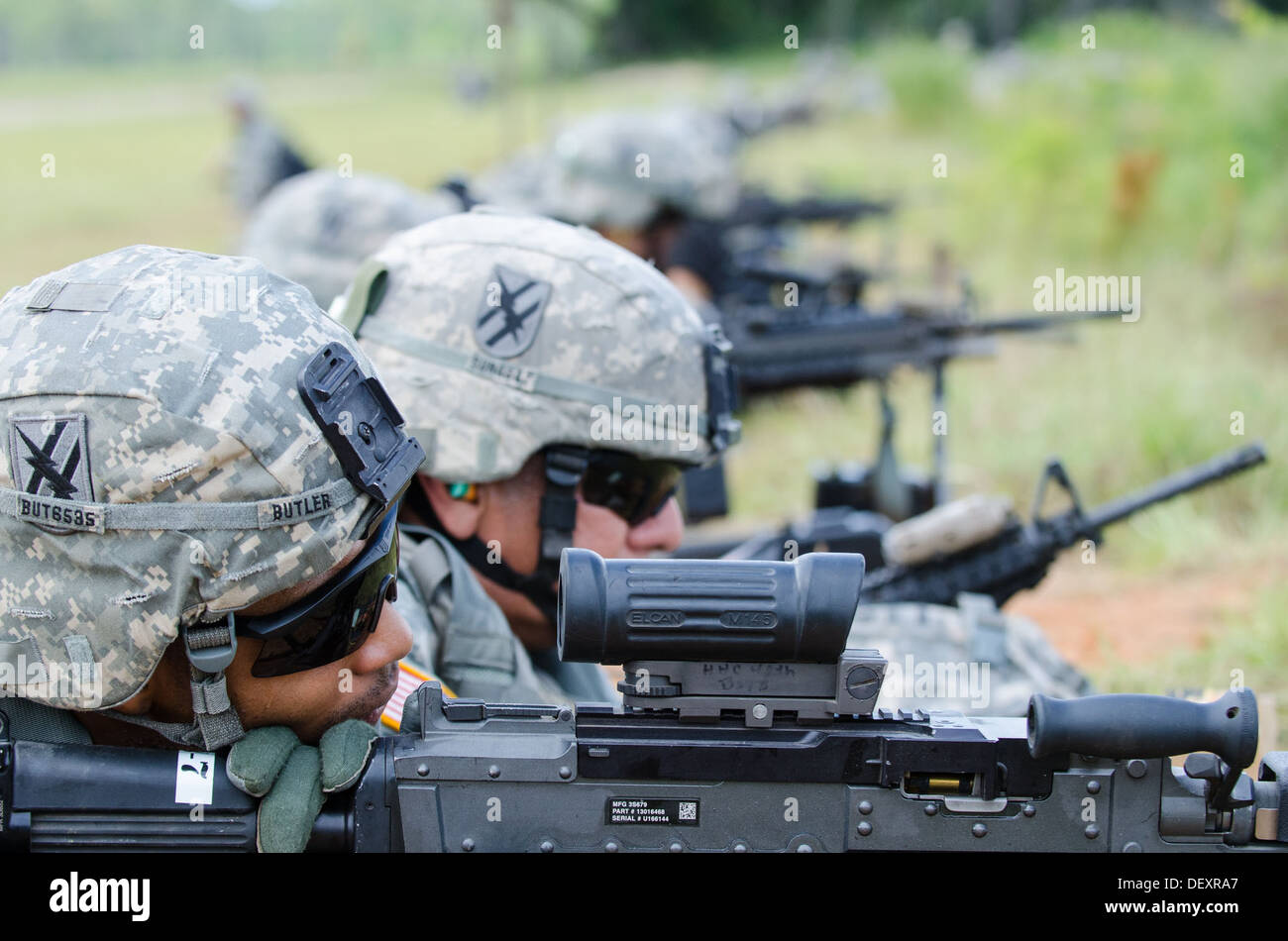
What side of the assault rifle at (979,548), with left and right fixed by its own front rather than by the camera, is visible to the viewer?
right

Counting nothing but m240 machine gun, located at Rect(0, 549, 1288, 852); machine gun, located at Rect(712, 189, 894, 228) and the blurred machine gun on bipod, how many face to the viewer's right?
3

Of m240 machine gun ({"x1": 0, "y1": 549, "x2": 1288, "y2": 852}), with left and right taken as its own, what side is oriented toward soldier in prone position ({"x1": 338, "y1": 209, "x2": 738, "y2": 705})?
left

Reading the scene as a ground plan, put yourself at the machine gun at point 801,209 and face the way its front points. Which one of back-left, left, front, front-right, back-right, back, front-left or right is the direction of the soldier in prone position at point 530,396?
right

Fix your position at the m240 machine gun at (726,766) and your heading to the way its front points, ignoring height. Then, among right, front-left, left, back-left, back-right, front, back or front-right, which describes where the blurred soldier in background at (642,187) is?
left

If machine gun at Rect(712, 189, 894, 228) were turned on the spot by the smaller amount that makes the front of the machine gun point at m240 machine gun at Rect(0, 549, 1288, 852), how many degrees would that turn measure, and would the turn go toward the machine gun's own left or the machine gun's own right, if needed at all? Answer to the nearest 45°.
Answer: approximately 90° to the machine gun's own right

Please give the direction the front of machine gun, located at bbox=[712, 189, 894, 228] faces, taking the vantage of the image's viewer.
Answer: facing to the right of the viewer

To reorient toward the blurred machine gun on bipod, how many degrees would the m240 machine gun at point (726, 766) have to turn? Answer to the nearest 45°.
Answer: approximately 90° to its left

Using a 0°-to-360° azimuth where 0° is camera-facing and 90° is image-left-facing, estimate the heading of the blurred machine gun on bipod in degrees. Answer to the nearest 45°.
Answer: approximately 270°

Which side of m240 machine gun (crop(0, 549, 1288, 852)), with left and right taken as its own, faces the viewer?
right
